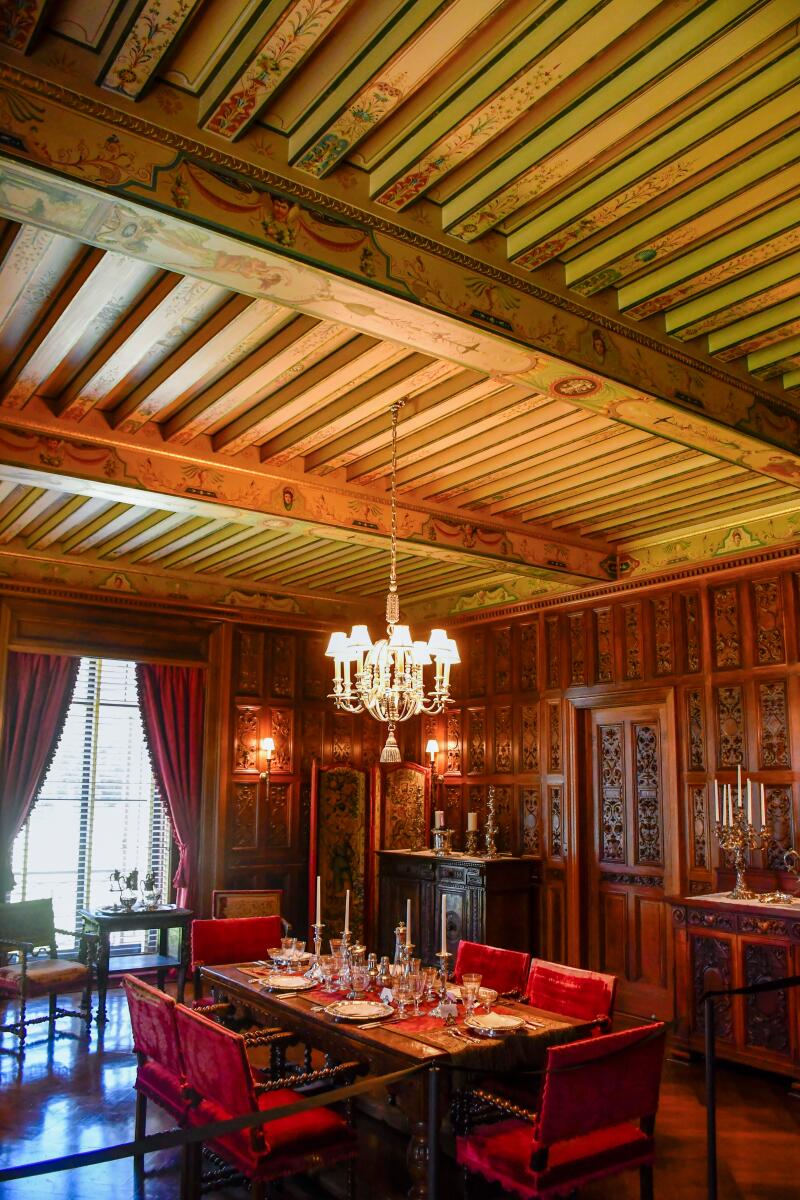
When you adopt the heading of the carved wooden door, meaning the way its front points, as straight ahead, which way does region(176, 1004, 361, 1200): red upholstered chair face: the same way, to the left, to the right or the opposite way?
the opposite way

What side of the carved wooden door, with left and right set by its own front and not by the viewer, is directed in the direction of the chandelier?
front

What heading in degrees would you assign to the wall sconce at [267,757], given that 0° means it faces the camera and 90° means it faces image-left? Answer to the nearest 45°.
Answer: approximately 315°

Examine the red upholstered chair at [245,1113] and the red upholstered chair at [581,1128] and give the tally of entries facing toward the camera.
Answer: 0

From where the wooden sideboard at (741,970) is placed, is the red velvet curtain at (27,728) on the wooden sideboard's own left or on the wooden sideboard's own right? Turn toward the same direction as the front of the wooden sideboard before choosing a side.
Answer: on the wooden sideboard's own right

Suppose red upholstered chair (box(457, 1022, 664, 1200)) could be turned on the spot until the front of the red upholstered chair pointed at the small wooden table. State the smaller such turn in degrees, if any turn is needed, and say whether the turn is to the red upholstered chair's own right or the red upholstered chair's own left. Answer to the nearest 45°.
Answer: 0° — it already faces it

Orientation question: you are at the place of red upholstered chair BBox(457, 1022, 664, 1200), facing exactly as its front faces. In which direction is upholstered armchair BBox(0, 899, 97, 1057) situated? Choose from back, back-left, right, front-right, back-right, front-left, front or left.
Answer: front

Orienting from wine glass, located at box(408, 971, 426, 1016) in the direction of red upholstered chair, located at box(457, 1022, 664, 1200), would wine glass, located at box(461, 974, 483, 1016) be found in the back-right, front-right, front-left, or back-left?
front-left

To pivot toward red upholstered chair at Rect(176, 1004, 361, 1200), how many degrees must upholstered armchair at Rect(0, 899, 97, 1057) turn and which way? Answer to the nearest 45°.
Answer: approximately 45° to its right

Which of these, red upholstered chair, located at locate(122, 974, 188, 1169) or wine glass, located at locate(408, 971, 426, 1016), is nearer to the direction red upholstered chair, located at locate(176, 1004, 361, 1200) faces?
the wine glass

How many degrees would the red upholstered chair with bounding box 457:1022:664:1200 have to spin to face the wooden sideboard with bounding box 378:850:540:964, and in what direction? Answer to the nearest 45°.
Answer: approximately 45° to its right

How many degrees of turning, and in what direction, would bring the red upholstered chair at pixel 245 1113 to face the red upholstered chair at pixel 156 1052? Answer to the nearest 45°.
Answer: approximately 90° to its left

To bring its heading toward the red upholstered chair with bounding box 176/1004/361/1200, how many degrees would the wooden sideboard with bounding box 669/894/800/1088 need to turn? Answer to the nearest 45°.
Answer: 0° — it already faces it

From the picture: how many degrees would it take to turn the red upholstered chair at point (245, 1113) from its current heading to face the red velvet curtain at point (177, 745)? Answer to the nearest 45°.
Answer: approximately 45° to its left

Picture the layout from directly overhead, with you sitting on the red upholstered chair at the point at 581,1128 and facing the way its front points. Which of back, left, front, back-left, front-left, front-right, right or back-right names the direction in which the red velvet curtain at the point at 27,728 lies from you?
front

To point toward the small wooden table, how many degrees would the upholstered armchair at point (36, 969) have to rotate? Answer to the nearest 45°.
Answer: approximately 90° to its left

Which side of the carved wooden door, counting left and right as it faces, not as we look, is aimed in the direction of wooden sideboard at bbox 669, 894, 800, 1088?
left
